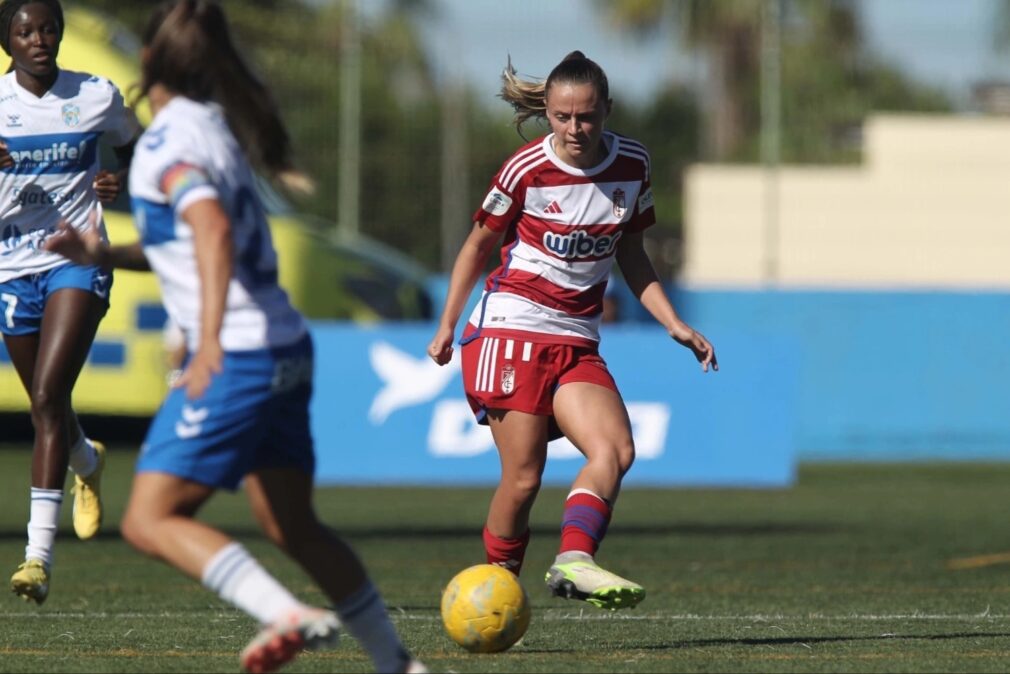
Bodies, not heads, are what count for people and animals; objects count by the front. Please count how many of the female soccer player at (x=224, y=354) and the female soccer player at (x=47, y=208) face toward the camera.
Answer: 1

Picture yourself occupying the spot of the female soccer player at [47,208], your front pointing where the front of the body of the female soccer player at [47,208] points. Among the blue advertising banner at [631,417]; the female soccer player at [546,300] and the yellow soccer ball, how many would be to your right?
0

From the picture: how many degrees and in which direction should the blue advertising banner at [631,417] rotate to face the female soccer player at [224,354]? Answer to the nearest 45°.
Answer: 0° — it already faces them

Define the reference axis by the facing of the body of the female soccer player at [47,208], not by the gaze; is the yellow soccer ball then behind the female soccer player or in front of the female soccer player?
in front

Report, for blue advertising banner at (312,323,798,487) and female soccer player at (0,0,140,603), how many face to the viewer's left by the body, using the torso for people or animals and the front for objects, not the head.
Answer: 0

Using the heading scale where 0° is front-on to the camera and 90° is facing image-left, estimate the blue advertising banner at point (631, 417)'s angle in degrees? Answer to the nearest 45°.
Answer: approximately 0°

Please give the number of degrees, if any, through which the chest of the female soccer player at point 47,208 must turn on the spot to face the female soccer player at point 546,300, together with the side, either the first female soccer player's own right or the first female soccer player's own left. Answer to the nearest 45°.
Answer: approximately 45° to the first female soccer player's own left

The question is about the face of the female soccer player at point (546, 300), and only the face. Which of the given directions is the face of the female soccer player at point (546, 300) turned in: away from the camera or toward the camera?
toward the camera

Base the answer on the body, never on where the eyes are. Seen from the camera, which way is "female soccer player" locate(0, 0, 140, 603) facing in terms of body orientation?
toward the camera

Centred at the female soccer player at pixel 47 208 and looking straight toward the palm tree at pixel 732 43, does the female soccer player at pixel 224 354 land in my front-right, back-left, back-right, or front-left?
back-right

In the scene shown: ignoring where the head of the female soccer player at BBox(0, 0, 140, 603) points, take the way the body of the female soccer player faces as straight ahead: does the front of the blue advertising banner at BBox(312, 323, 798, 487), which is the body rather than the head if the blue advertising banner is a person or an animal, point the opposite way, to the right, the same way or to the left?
the same way

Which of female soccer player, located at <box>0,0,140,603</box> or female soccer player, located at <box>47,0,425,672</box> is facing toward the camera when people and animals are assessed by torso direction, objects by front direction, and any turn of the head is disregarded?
female soccer player, located at <box>0,0,140,603</box>
